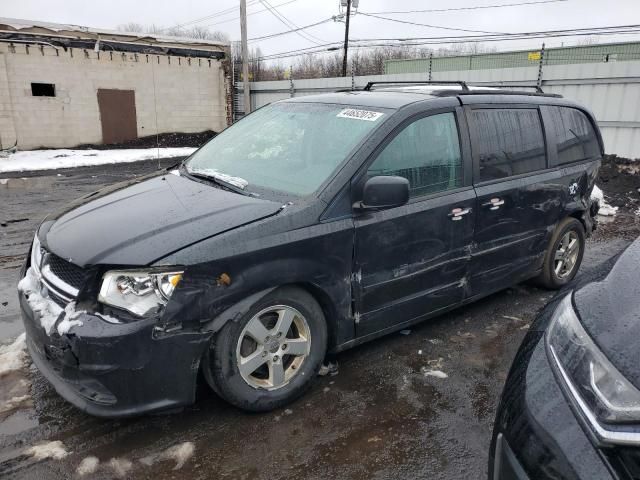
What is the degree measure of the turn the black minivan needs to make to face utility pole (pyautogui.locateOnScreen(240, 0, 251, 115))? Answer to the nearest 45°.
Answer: approximately 135° to its right

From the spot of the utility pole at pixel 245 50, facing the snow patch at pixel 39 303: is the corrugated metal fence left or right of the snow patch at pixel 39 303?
left

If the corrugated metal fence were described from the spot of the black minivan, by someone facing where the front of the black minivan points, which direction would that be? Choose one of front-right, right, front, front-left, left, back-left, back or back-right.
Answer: back

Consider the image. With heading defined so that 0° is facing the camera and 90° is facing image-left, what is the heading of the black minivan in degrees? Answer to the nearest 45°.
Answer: approximately 45°

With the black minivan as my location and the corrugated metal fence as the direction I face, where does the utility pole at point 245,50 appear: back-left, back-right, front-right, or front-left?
front-left

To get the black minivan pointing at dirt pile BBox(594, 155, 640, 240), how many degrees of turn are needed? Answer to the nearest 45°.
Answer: approximately 180°
